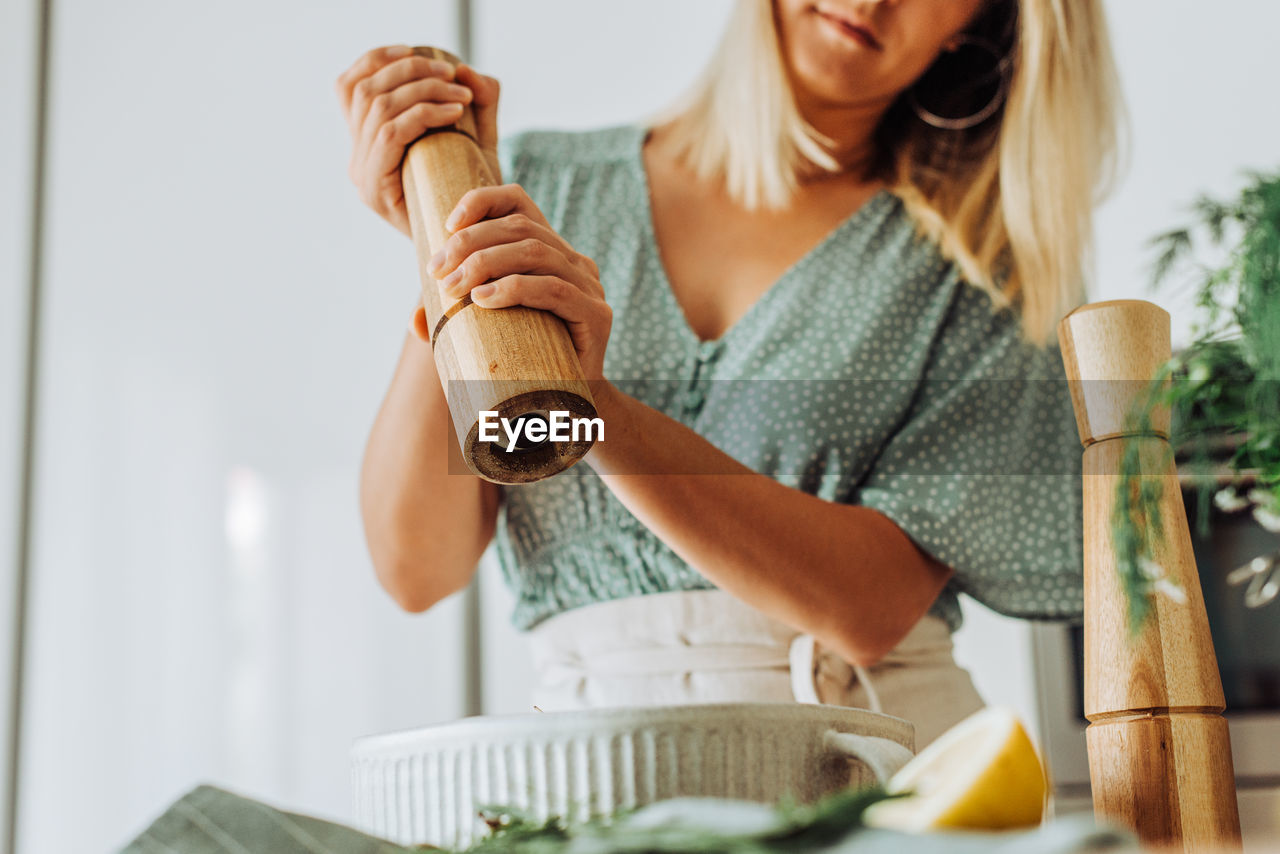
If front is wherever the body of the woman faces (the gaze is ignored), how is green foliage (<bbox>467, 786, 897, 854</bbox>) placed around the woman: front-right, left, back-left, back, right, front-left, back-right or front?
front-left

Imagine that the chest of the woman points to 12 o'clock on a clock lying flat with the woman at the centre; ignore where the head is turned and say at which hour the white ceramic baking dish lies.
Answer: The white ceramic baking dish is roughly at 11 o'clock from the woman.

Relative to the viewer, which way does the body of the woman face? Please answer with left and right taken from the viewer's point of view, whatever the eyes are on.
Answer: facing the viewer and to the left of the viewer

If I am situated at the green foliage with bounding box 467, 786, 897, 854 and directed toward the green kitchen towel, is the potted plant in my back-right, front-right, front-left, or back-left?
back-right

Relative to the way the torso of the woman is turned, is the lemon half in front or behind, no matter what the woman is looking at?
in front
